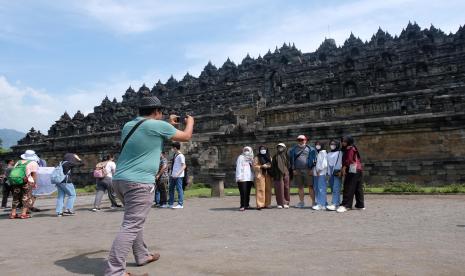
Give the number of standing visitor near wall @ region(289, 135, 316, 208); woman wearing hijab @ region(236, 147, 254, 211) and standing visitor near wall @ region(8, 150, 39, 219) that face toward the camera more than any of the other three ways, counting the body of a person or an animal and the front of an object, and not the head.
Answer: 2

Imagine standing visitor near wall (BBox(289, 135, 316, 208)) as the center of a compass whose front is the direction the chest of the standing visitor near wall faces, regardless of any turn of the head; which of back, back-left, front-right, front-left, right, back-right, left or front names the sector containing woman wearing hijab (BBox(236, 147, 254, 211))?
right

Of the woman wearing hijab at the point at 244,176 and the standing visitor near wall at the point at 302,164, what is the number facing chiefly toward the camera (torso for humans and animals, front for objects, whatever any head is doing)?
2

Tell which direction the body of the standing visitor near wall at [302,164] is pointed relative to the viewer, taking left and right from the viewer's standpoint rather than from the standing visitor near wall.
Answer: facing the viewer

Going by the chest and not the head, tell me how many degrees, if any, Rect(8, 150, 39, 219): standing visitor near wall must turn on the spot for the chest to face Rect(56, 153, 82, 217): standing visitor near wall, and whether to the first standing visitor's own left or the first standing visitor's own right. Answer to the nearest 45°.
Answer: approximately 45° to the first standing visitor's own right

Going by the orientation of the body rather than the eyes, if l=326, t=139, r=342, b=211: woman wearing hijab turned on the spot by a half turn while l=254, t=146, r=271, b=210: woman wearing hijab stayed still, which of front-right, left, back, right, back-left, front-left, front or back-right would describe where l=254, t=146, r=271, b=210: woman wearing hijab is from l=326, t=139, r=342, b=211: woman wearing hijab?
back-left

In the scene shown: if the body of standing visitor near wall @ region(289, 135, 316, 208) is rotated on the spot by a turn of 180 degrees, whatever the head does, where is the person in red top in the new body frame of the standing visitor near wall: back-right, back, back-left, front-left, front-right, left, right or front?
back-right

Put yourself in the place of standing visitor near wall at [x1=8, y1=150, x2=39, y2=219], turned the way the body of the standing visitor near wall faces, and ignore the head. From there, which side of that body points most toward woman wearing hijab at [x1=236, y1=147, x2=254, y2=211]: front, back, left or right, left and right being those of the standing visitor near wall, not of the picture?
right

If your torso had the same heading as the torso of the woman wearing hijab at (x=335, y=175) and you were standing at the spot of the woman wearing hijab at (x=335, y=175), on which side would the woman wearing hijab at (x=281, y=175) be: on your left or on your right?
on your right

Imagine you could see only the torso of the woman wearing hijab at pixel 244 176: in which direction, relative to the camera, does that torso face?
toward the camera

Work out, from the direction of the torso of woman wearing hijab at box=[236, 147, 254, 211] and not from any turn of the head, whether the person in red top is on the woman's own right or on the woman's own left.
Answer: on the woman's own left

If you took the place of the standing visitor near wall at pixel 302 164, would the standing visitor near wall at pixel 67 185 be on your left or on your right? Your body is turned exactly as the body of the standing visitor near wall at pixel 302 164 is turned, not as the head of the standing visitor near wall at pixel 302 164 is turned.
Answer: on your right

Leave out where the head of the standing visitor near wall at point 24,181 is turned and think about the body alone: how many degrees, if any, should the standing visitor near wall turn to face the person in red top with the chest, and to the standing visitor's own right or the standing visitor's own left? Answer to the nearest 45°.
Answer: approximately 90° to the standing visitor's own right

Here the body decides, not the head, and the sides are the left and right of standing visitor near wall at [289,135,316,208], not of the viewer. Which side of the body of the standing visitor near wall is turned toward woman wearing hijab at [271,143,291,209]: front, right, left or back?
right
